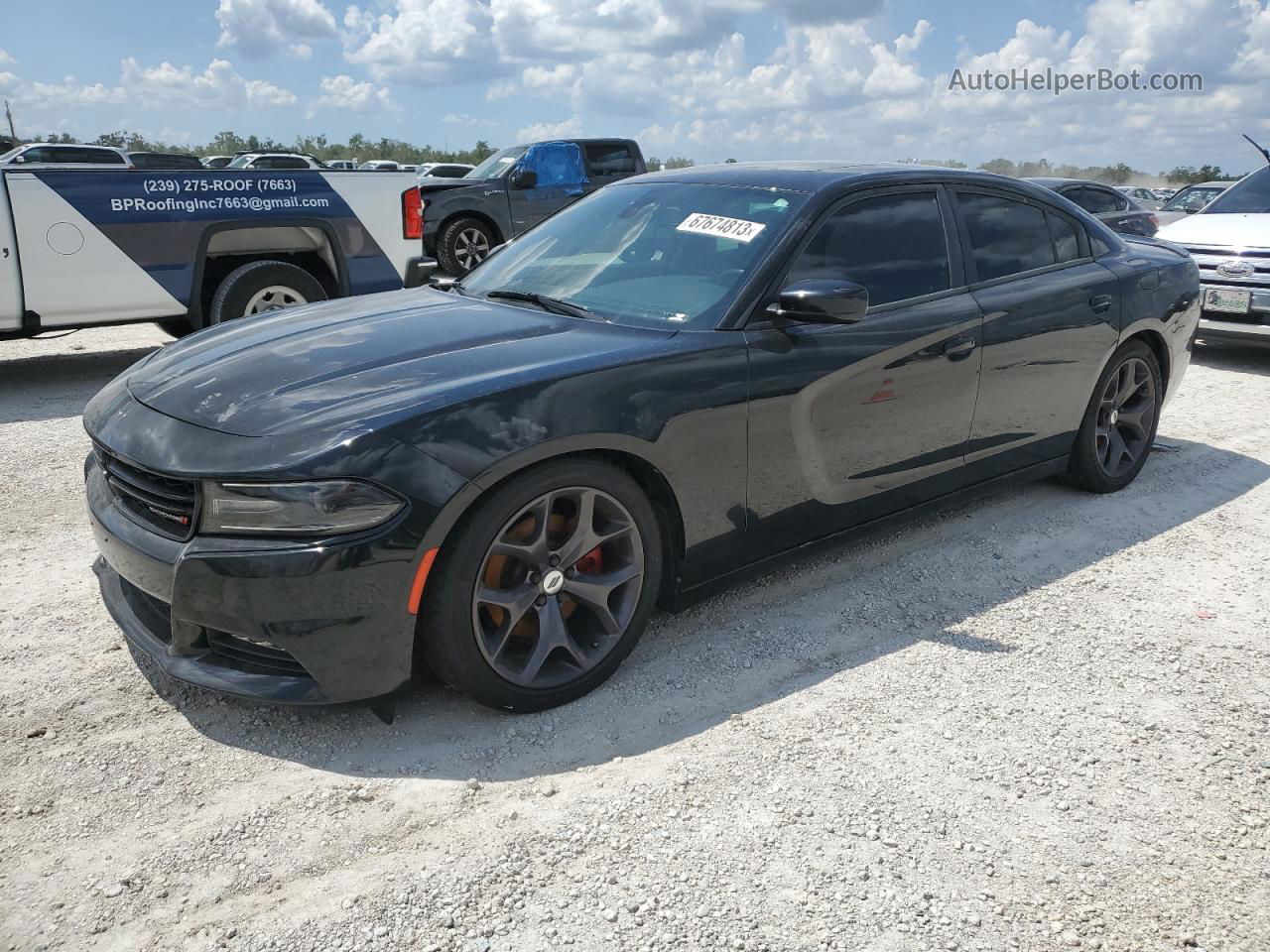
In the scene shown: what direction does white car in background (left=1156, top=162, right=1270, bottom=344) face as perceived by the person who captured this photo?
facing the viewer and to the left of the viewer

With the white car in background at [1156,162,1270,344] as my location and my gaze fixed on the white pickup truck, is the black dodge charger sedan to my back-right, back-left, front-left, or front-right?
front-left

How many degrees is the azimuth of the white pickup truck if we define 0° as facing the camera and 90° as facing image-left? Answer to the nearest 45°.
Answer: approximately 90°

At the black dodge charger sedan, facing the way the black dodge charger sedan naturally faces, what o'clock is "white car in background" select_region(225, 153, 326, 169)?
The white car in background is roughly at 4 o'clock from the black dodge charger sedan.

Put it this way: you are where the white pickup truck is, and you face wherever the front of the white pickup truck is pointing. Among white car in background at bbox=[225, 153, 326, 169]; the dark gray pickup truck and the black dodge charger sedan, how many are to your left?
1

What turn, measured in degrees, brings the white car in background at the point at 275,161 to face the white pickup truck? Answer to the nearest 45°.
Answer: approximately 45° to its left

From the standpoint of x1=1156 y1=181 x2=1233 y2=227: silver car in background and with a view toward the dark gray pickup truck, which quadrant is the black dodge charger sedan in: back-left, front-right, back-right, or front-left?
front-left

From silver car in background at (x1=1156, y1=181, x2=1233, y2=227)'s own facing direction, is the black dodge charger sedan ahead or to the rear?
ahead

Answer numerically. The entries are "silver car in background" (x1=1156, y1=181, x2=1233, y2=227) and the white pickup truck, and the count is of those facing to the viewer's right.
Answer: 0

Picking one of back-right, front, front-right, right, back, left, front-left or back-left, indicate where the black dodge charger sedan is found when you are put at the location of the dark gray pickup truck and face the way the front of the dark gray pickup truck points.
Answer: front-left

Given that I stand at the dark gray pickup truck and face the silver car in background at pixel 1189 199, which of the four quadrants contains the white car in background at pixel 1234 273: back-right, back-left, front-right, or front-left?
front-right

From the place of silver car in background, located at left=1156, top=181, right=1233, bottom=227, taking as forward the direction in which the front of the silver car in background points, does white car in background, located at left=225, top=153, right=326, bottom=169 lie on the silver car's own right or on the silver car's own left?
on the silver car's own right
